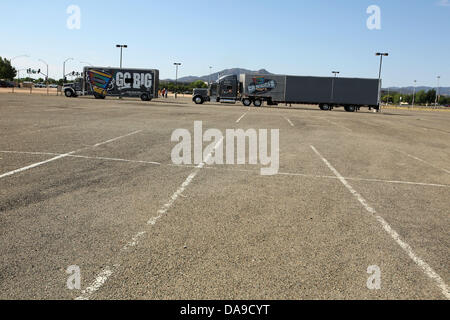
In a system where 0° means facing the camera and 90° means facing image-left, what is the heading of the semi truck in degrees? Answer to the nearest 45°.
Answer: approximately 90°

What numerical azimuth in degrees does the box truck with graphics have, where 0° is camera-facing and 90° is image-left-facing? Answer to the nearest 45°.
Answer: approximately 90°

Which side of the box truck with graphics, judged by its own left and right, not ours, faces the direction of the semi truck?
back

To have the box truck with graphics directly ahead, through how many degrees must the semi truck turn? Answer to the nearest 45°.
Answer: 0° — it already faces it
